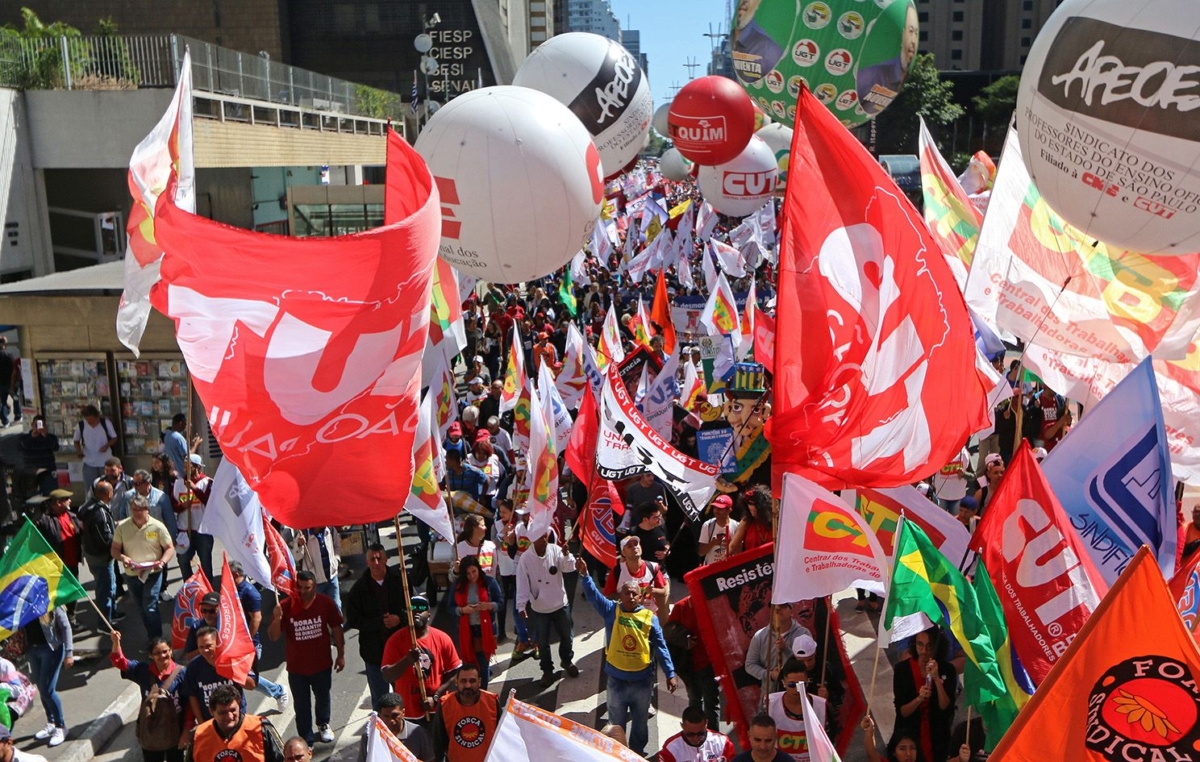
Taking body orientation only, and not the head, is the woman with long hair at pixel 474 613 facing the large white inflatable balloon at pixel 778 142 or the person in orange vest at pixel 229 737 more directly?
the person in orange vest

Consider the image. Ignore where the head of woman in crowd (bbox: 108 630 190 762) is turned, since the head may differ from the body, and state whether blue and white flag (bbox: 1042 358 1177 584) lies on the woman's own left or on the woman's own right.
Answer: on the woman's own left

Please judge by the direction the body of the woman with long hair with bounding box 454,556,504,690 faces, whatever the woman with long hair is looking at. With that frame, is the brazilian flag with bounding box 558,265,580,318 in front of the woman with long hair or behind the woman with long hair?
behind

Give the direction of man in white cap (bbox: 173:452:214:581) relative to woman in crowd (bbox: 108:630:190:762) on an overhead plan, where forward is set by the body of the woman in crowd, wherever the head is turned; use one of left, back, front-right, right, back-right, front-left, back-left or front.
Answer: back

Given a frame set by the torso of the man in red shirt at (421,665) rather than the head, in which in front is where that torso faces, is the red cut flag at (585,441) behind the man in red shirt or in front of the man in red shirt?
behind

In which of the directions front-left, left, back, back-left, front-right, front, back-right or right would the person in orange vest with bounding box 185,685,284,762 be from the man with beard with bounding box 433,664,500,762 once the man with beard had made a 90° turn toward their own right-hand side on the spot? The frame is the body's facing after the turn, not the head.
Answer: front

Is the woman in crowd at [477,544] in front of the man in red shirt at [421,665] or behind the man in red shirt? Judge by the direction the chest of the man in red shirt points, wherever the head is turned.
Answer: behind

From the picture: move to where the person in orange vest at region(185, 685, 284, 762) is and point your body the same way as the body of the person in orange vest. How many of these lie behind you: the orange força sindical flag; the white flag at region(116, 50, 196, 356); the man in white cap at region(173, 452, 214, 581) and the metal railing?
3

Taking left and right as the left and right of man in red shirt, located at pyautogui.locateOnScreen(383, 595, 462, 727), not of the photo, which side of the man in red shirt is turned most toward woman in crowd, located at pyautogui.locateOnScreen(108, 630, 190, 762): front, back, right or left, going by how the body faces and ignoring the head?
right
